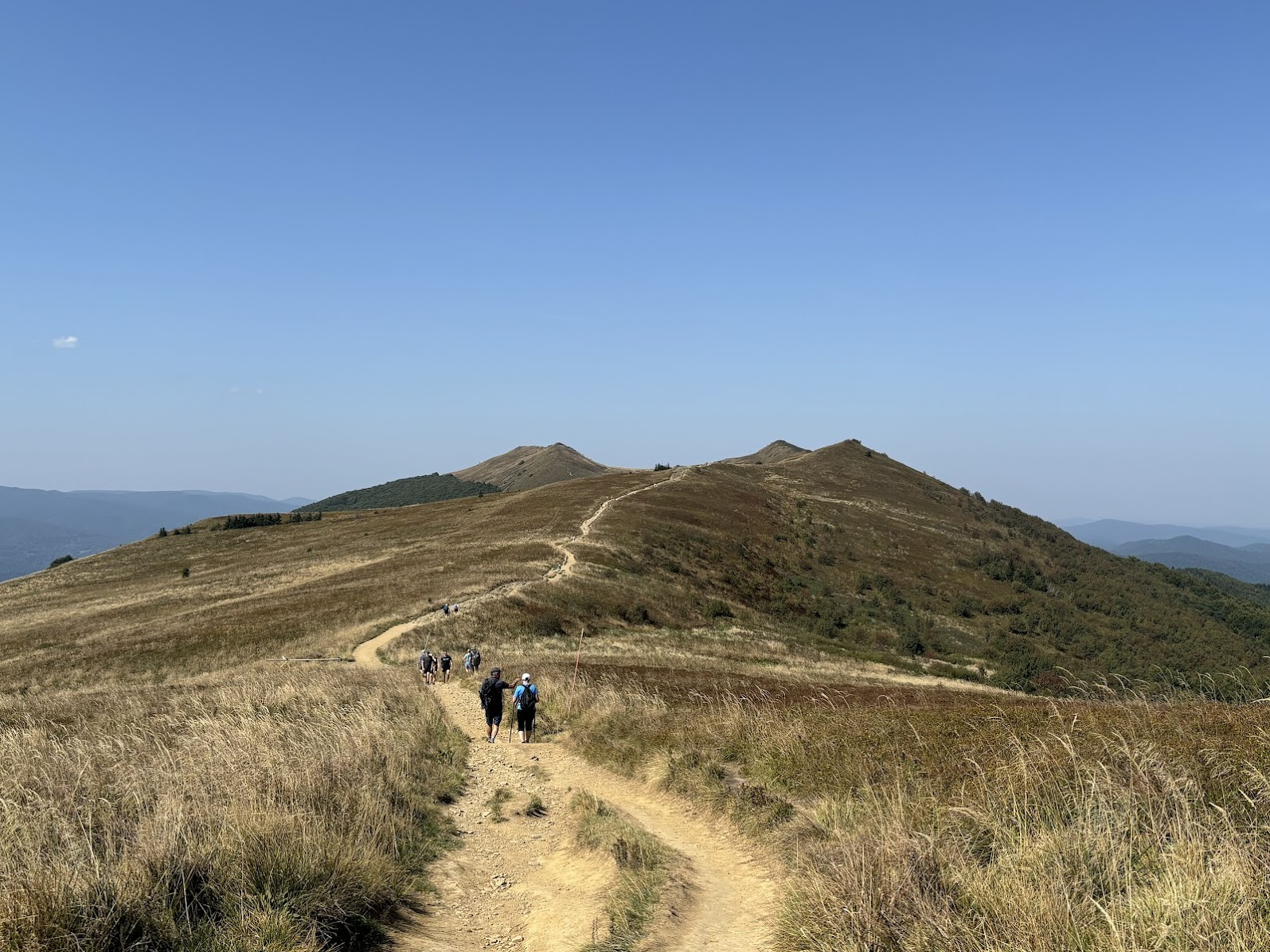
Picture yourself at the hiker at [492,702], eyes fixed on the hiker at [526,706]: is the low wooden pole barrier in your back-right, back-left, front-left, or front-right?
back-left

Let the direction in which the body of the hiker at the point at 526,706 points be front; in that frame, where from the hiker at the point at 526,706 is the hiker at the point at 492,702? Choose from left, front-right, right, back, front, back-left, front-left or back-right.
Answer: front-left

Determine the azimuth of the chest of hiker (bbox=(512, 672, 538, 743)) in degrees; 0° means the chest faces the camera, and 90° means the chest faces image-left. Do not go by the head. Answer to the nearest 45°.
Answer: approximately 180°
